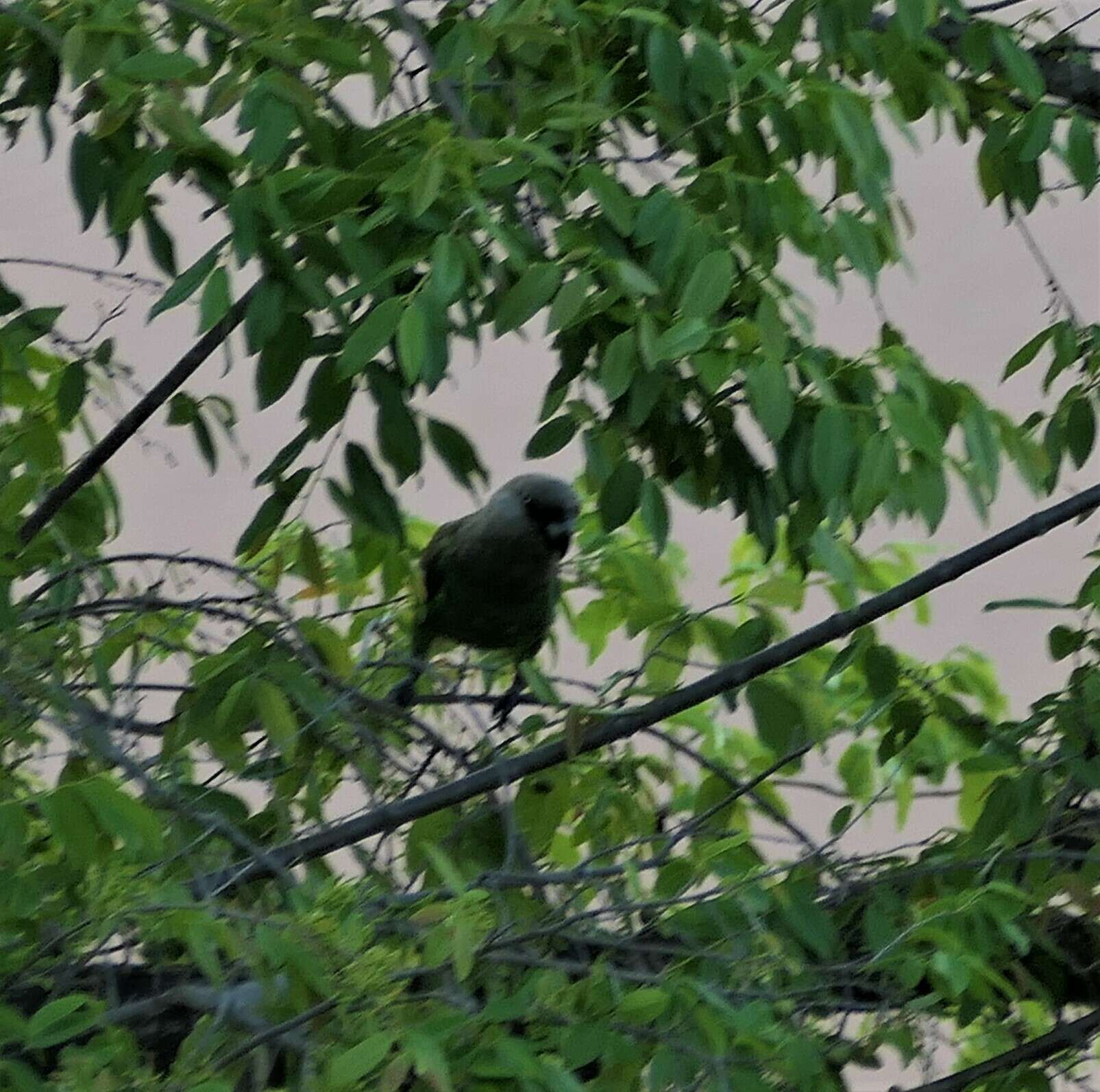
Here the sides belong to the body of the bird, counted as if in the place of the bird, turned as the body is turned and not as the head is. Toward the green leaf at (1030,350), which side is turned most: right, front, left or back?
front

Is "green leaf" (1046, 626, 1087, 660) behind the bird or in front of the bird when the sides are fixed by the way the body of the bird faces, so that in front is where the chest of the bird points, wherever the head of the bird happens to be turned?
in front

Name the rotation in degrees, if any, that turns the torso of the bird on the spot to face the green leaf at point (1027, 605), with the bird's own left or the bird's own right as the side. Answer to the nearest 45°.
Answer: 0° — it already faces it

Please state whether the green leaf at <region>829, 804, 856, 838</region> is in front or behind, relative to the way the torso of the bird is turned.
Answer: in front

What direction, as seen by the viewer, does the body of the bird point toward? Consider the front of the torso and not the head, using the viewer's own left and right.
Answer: facing the viewer and to the right of the viewer
